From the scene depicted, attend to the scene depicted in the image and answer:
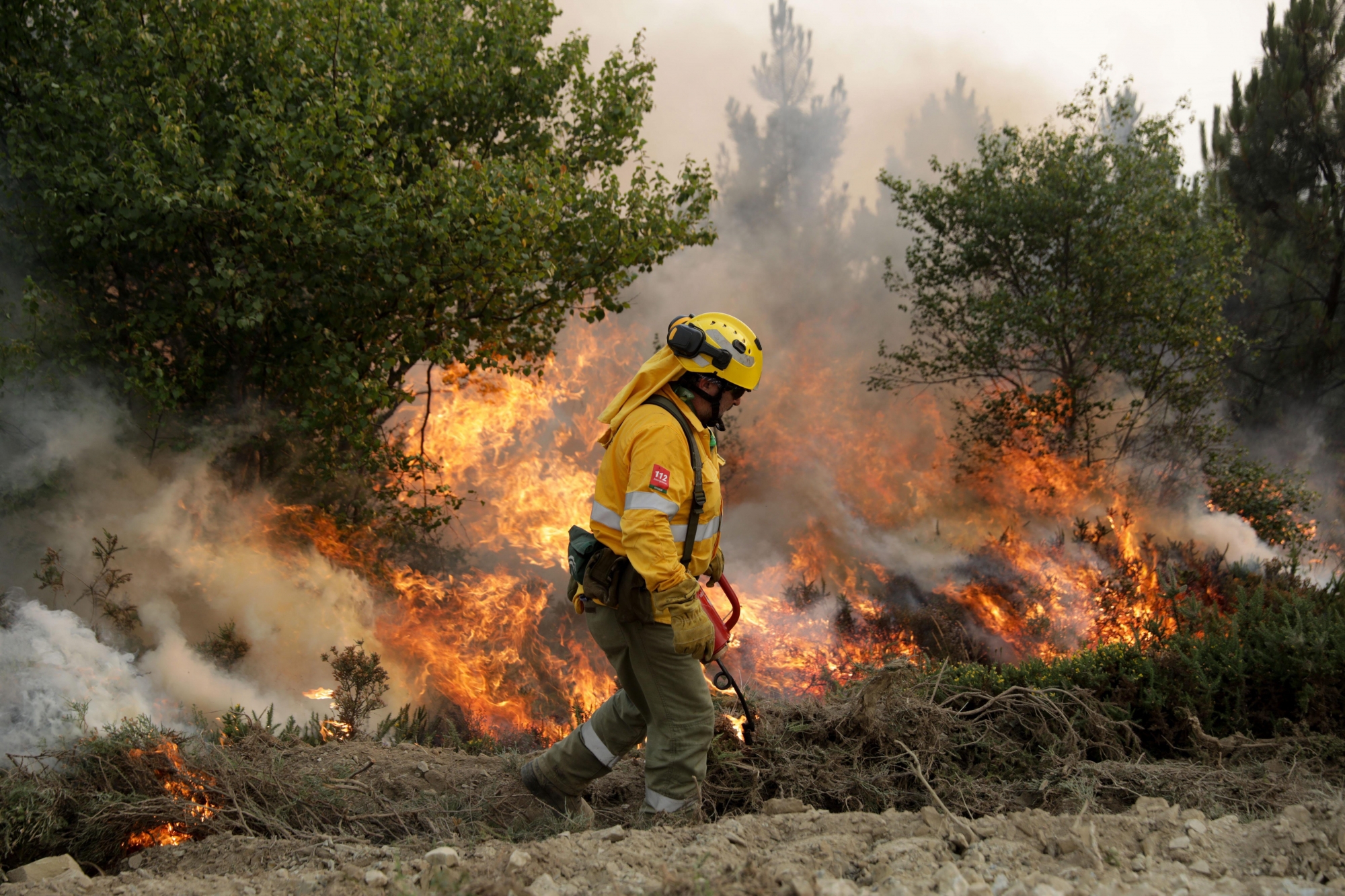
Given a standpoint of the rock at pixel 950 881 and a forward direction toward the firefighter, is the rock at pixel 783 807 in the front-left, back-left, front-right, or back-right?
front-right

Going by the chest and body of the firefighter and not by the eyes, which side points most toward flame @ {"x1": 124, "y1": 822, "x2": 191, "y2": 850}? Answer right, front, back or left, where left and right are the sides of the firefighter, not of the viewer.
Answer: back

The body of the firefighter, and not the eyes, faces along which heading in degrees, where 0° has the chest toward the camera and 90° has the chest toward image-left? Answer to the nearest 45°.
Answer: approximately 270°

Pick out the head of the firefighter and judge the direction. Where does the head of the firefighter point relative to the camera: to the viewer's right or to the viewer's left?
to the viewer's right

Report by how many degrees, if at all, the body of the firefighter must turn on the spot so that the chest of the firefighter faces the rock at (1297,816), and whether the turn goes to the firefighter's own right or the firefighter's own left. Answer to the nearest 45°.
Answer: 0° — they already face it

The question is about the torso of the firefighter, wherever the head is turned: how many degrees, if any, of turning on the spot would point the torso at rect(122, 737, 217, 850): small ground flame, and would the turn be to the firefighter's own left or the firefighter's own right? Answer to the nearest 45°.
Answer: approximately 135° to the firefighter's own left

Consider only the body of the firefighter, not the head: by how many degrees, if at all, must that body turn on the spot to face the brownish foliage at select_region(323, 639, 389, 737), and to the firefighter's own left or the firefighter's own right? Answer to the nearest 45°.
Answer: approximately 135° to the firefighter's own left

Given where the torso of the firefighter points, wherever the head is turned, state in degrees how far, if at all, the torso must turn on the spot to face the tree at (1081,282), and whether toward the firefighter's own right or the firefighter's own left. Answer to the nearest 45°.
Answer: approximately 45° to the firefighter's own left
